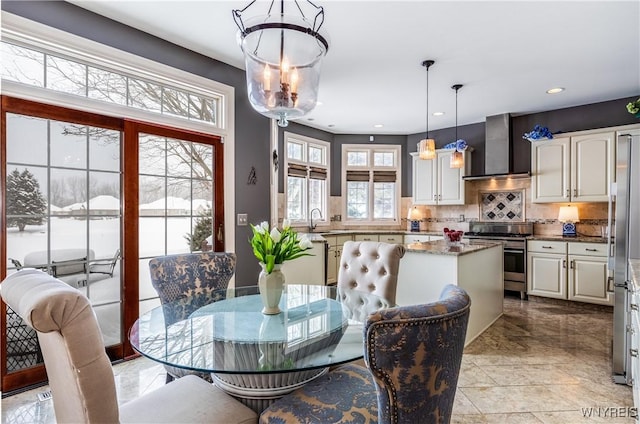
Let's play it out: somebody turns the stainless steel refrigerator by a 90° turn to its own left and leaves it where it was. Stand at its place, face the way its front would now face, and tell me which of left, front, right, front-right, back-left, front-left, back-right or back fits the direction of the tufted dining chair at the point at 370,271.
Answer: front-right

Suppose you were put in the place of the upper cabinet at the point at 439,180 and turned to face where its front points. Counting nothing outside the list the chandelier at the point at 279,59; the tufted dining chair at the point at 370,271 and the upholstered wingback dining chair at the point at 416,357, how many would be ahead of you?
3

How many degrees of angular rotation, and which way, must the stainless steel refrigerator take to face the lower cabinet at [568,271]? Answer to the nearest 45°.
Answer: approximately 90° to its right

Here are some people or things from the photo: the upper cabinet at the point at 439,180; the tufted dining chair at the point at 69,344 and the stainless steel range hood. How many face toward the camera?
2

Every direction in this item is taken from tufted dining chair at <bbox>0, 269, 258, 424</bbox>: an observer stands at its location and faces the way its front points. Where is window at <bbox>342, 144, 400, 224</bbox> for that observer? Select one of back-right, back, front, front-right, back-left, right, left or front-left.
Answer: front

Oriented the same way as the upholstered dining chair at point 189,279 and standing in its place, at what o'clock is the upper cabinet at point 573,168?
The upper cabinet is roughly at 10 o'clock from the upholstered dining chair.

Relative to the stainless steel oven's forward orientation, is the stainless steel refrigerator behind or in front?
in front

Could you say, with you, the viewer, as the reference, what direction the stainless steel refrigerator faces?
facing to the left of the viewer

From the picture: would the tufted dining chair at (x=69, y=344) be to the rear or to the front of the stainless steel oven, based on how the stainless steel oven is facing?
to the front

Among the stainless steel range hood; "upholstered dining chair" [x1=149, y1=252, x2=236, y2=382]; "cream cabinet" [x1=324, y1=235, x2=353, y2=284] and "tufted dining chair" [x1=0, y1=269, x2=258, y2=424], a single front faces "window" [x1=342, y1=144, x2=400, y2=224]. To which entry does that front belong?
the tufted dining chair

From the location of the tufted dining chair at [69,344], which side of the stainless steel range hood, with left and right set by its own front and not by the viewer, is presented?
front

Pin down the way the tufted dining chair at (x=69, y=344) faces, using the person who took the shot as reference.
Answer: facing away from the viewer and to the right of the viewer

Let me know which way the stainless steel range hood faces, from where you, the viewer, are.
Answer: facing the viewer

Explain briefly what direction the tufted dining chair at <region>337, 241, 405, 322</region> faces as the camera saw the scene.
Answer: facing the viewer and to the left of the viewer

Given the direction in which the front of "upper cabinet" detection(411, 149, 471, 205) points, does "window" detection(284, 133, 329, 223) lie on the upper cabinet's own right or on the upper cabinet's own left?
on the upper cabinet's own right

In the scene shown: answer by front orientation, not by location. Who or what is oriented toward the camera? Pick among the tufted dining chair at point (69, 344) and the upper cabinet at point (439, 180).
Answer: the upper cabinet

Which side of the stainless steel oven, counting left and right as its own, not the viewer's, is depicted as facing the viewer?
front

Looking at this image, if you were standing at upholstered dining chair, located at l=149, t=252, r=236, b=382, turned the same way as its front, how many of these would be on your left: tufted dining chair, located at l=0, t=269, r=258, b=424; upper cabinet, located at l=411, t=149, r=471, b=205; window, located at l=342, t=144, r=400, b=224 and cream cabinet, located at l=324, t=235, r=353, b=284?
3
